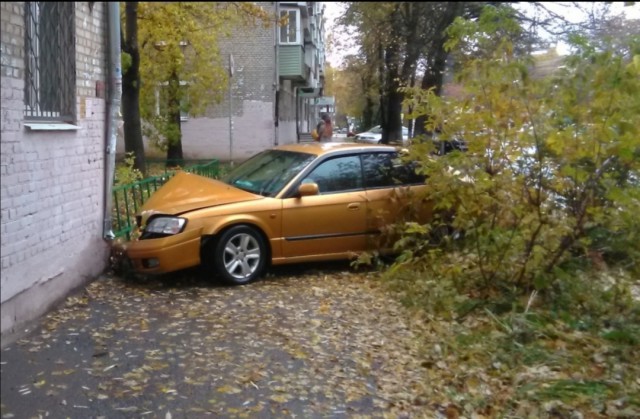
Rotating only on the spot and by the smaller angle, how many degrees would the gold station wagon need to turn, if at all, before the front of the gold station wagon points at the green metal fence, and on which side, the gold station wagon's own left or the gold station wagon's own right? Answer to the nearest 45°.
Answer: approximately 45° to the gold station wagon's own right

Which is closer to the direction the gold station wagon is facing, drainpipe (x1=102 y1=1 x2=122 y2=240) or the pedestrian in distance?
the drainpipe

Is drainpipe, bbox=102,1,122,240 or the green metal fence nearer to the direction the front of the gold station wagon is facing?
the drainpipe

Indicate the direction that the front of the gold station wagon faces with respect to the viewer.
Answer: facing the viewer and to the left of the viewer

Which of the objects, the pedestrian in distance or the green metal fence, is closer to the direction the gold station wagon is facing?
the green metal fence

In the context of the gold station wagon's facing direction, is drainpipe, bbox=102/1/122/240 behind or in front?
in front

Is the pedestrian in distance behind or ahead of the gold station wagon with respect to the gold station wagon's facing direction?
behind

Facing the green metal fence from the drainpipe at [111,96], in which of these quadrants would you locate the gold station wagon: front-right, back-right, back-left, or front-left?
front-right
